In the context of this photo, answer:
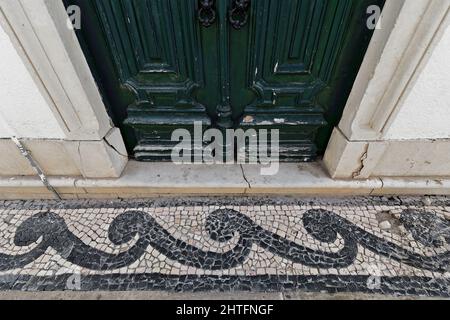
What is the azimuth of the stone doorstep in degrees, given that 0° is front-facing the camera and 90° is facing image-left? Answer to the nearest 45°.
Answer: approximately 0°
